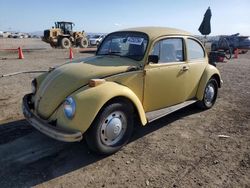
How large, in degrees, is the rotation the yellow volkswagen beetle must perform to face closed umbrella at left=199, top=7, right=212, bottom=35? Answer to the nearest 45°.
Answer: approximately 180°

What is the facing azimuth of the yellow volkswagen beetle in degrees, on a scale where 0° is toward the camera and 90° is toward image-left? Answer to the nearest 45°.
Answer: approximately 45°
